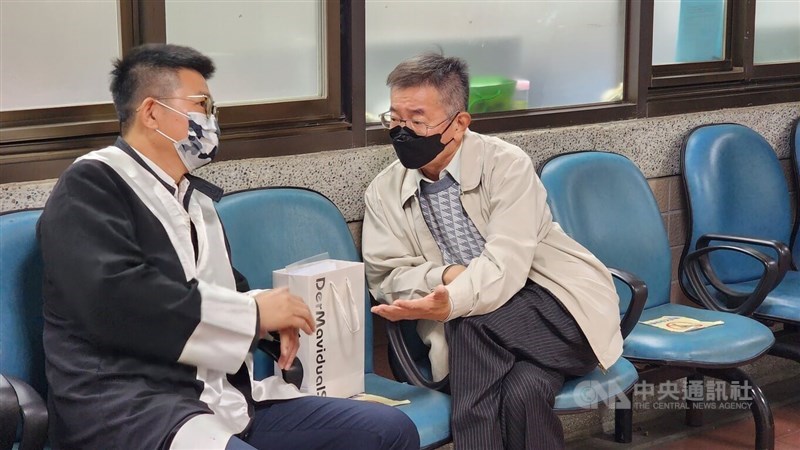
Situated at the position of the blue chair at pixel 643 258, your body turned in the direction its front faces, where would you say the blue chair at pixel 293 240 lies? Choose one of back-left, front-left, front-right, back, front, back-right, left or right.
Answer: right

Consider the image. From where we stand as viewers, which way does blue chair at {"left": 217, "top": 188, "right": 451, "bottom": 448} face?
facing the viewer and to the right of the viewer

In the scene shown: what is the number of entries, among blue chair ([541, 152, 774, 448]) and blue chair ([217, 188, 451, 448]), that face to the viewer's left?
0

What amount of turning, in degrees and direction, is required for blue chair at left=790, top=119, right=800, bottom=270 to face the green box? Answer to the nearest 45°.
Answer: approximately 90° to its right

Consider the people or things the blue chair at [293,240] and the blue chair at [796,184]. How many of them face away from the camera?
0

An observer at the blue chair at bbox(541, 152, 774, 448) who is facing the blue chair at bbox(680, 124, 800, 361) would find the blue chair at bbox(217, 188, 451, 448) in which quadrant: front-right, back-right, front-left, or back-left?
back-left

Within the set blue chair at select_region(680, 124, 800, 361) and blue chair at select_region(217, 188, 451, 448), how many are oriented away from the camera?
0

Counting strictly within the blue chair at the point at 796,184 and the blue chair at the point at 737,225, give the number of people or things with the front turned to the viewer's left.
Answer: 0

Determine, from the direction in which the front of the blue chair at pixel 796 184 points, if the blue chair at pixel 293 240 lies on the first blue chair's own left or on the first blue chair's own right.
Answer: on the first blue chair's own right

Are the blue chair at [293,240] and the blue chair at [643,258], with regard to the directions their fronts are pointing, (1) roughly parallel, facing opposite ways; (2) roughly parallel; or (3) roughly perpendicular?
roughly parallel

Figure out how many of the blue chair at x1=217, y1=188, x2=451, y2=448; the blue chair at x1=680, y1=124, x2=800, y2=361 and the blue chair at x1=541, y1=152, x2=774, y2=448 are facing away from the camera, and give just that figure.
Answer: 0

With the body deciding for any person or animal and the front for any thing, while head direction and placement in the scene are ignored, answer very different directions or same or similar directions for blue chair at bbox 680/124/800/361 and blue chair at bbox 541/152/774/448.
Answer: same or similar directions

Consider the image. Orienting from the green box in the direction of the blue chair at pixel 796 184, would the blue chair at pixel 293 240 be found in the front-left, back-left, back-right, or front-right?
back-right

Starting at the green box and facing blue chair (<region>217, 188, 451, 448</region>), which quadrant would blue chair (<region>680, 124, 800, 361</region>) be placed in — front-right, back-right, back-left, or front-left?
back-left

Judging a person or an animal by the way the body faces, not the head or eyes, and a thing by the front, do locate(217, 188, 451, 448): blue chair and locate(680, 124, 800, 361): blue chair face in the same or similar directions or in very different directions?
same or similar directions
